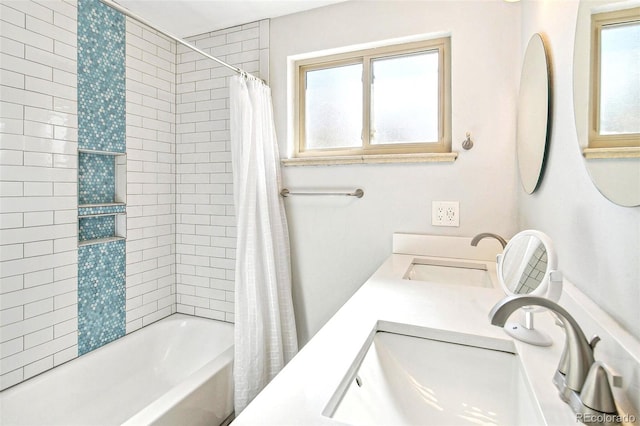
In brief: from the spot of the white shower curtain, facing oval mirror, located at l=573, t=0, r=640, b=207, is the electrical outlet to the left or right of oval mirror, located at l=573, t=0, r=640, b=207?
left

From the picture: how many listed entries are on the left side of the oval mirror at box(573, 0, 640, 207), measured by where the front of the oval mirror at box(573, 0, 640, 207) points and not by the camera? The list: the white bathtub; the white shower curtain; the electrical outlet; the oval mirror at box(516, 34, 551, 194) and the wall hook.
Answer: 0

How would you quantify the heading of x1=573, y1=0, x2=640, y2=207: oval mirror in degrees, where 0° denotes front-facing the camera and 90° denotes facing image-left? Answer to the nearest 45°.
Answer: approximately 45°

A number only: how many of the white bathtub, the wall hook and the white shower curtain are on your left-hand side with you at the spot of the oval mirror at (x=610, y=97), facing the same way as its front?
0

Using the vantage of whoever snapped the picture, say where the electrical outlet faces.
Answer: facing the viewer

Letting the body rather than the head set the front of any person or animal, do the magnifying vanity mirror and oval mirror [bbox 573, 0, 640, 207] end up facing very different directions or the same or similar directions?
same or similar directions

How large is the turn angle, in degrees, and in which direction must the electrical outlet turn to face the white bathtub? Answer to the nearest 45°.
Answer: approximately 90° to its right

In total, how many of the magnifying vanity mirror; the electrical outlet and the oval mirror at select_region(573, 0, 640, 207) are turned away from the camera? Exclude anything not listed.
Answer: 0

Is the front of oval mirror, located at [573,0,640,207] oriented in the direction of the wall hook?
no

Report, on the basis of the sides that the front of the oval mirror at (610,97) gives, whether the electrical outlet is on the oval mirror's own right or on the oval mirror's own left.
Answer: on the oval mirror's own right

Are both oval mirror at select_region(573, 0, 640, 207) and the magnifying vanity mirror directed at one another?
no

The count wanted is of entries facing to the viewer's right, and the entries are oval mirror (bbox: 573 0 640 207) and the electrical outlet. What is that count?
0

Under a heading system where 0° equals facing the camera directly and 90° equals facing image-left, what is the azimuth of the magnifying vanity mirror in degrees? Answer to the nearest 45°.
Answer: approximately 45°

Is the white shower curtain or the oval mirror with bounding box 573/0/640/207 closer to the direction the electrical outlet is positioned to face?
the oval mirror
